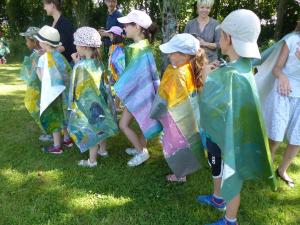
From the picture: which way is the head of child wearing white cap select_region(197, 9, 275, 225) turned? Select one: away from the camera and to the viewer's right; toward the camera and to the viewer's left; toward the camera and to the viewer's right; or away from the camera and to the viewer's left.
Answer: away from the camera and to the viewer's left

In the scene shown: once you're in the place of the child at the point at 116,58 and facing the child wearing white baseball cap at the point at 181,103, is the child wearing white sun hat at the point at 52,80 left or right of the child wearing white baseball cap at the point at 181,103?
right

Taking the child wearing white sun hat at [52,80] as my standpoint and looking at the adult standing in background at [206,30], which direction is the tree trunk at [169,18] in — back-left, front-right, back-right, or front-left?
front-left

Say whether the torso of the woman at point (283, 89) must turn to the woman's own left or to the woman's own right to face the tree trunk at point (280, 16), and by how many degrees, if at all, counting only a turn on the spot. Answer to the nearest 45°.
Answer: approximately 135° to the woman's own left

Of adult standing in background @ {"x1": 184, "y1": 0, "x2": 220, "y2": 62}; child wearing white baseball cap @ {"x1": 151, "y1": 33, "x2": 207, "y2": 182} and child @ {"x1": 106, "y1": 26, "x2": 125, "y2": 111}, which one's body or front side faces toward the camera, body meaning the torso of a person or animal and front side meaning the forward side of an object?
the adult standing in background

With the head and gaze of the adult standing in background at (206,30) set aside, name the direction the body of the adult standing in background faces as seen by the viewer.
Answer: toward the camera

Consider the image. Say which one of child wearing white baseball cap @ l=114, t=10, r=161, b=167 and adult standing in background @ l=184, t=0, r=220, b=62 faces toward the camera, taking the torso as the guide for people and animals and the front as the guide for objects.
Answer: the adult standing in background

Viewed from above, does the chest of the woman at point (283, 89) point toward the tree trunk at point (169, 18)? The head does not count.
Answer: no

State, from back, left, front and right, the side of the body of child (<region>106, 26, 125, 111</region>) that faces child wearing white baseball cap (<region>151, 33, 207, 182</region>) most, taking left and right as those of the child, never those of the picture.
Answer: left
